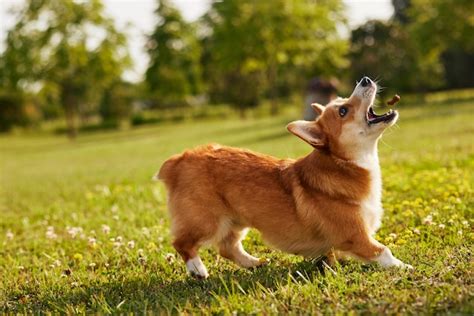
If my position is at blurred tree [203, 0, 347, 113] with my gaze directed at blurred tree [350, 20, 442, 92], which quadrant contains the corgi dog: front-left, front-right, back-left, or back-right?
back-right

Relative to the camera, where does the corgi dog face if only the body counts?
to the viewer's right

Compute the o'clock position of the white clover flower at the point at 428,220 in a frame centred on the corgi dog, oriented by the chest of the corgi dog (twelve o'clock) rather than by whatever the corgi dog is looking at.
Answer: The white clover flower is roughly at 11 o'clock from the corgi dog.

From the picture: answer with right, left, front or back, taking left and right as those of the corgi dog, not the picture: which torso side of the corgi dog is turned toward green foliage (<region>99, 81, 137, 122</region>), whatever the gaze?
left

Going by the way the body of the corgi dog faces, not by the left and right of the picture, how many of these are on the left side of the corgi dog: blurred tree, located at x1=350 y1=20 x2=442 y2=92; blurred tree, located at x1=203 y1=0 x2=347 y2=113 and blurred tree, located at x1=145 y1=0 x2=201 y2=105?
3

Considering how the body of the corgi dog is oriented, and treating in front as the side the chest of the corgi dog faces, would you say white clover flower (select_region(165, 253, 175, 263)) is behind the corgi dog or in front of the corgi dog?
behind

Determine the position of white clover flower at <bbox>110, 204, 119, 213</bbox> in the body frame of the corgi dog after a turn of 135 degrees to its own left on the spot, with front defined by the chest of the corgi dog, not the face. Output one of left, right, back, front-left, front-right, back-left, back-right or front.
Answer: front

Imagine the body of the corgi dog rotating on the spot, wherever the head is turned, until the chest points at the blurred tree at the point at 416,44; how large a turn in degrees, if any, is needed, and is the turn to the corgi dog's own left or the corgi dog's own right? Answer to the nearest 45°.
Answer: approximately 90° to the corgi dog's own left

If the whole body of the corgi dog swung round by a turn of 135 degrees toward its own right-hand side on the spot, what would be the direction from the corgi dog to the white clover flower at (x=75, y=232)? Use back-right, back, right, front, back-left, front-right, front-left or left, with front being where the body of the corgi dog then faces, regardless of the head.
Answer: right

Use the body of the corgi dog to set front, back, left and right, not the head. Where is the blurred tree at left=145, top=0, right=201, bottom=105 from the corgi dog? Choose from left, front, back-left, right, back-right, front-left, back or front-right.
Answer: left

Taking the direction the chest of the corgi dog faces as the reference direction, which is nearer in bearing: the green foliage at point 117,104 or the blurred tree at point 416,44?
the blurred tree

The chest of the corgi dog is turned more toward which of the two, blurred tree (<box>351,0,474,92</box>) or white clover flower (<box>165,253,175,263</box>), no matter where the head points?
the blurred tree

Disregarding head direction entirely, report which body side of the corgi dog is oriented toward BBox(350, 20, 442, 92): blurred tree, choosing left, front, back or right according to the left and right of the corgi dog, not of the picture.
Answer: left
